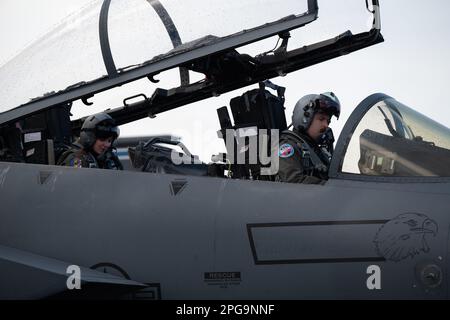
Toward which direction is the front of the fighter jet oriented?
to the viewer's right
